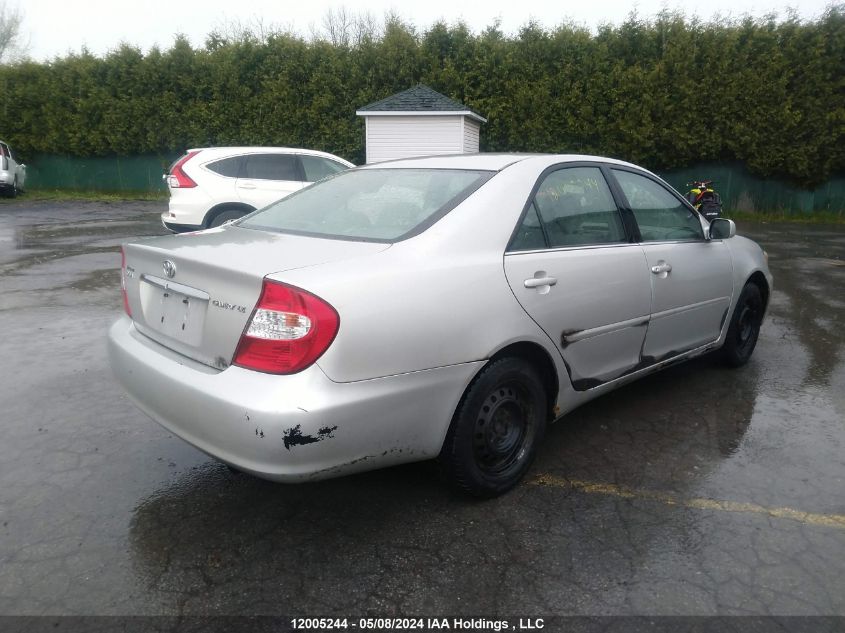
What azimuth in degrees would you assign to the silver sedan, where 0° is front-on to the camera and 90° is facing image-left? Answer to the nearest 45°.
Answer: approximately 225°

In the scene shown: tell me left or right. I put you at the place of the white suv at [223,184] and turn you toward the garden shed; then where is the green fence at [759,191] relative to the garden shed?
right

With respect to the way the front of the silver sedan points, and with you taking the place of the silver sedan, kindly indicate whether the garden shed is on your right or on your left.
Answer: on your left

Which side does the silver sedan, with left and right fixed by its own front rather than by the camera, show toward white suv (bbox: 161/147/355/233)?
left

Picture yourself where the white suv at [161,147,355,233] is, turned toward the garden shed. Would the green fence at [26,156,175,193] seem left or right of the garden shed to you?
left

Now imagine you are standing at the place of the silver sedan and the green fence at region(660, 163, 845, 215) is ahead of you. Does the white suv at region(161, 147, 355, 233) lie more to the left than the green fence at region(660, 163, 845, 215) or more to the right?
left

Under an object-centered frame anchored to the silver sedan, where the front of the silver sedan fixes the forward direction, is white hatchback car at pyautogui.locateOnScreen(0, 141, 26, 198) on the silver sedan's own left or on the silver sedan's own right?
on the silver sedan's own left

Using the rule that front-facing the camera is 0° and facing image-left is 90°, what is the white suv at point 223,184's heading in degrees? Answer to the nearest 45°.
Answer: approximately 270°

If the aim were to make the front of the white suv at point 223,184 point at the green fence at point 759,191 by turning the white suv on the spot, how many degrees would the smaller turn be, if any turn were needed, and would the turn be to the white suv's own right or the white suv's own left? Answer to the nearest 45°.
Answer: approximately 45° to the white suv's own left

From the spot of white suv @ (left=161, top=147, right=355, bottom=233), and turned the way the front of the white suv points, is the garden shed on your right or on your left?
on your left

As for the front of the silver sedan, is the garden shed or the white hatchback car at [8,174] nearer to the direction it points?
the garden shed

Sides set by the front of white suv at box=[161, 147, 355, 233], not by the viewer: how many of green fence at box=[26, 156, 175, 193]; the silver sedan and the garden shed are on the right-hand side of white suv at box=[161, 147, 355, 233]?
1

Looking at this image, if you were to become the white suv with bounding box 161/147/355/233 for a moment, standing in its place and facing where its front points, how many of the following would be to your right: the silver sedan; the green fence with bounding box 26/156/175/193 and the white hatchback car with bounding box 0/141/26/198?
1

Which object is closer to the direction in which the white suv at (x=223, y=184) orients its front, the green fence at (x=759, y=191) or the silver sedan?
the green fence

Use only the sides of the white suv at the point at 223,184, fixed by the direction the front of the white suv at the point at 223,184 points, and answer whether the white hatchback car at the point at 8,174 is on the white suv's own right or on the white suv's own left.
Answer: on the white suv's own left

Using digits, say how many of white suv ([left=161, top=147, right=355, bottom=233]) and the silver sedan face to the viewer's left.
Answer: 0
